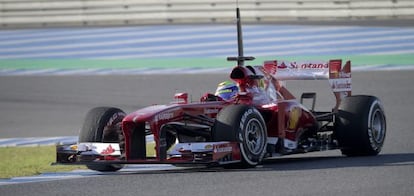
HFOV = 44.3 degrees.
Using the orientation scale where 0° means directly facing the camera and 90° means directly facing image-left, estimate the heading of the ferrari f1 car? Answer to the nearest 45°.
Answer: approximately 45°

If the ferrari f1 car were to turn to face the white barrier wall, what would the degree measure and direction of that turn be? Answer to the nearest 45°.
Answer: approximately 135° to its right
